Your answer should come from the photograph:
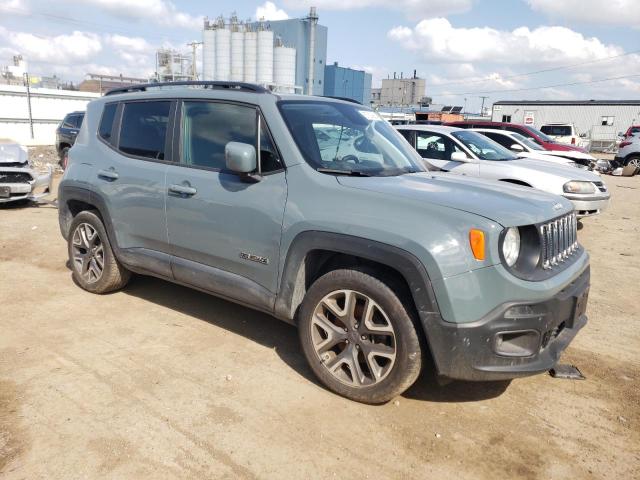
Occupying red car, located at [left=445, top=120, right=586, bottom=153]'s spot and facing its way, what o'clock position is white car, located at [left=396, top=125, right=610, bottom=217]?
The white car is roughly at 3 o'clock from the red car.

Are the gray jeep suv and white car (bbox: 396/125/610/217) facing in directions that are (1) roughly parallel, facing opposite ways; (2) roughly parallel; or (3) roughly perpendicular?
roughly parallel

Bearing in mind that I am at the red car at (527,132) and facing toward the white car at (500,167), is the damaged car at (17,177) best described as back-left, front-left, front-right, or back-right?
front-right

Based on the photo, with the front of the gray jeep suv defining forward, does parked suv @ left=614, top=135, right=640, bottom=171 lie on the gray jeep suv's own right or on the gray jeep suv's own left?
on the gray jeep suv's own left

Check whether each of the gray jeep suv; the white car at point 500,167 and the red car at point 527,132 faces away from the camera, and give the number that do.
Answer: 0

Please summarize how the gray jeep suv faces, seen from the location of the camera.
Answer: facing the viewer and to the right of the viewer

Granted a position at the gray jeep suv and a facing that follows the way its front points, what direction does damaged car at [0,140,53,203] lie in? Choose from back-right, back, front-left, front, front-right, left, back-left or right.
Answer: back

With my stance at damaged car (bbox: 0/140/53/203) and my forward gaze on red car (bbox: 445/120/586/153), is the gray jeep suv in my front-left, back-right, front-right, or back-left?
front-right

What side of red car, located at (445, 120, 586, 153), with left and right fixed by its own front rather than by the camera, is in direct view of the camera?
right

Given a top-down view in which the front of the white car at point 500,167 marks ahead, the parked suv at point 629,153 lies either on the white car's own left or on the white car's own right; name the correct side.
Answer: on the white car's own left

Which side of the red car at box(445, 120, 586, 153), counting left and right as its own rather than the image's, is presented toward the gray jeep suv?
right

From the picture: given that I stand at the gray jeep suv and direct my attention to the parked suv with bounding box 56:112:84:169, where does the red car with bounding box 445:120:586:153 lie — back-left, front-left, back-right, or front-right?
front-right

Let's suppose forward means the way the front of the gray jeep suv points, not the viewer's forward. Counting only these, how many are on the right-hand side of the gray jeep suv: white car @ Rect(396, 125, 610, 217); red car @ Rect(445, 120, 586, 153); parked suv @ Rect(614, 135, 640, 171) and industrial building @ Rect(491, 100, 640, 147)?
0
